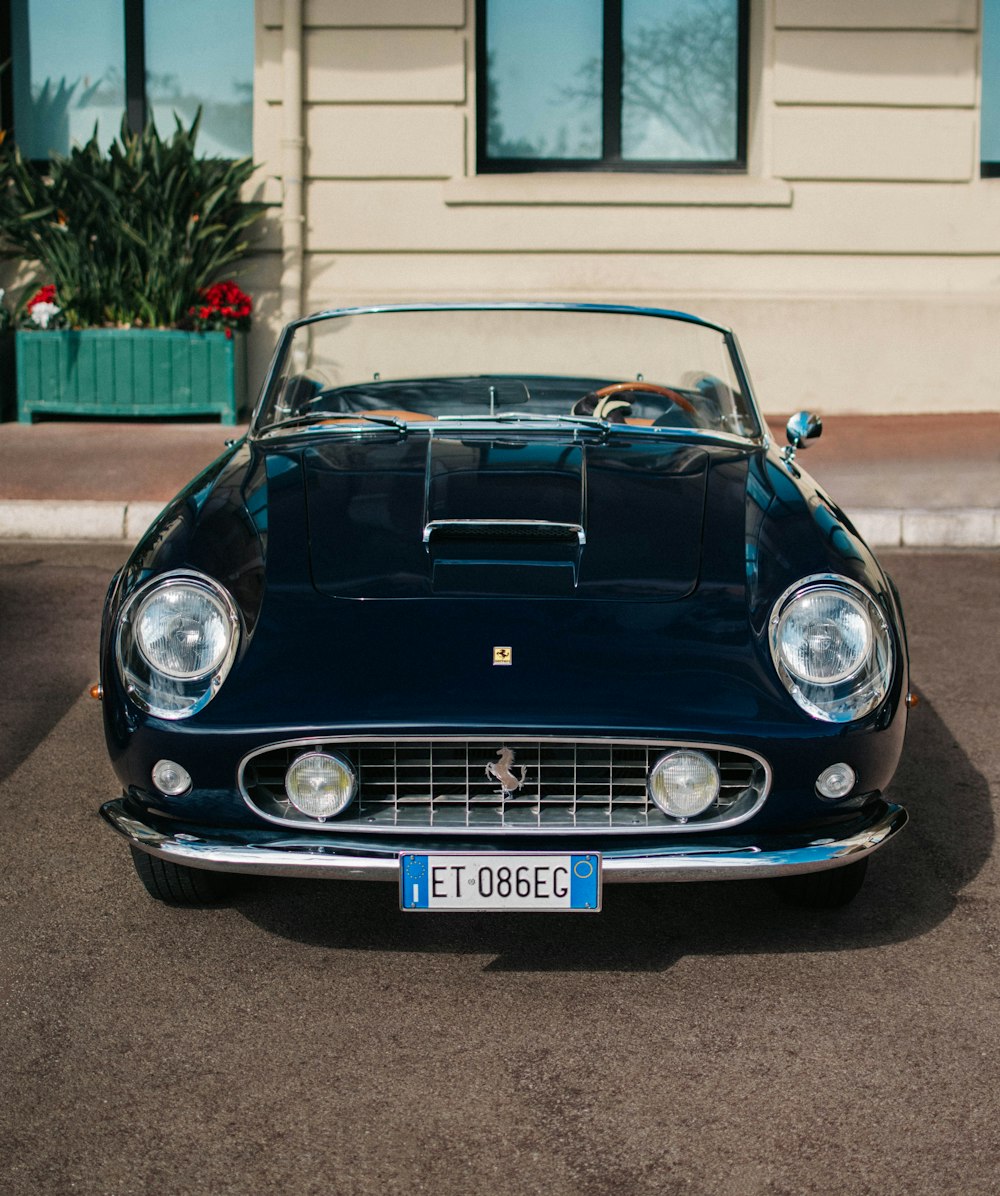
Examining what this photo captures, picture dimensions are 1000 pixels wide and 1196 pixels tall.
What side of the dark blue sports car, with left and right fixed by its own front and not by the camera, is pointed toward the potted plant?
back

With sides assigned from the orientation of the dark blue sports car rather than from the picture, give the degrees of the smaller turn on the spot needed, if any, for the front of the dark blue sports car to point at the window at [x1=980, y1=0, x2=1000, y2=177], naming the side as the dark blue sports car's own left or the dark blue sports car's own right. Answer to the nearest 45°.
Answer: approximately 180°

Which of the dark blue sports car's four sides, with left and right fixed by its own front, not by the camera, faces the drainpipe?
back

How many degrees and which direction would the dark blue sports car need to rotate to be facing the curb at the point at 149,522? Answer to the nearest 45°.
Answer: approximately 180°

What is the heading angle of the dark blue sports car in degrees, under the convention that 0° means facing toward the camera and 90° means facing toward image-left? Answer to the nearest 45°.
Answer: approximately 0°

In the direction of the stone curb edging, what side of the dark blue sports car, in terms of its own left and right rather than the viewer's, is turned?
back
